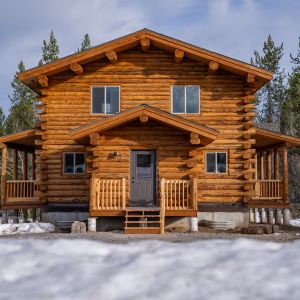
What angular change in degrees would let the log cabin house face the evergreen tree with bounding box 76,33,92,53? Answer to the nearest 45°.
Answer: approximately 180°

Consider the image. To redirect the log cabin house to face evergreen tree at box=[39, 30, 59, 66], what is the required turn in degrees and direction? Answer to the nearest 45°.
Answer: approximately 180°

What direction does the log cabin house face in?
toward the camera

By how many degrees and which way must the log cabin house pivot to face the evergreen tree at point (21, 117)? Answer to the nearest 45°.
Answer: approximately 135° to its right

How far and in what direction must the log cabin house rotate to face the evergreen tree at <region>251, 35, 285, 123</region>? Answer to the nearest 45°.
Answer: approximately 135° to its left
